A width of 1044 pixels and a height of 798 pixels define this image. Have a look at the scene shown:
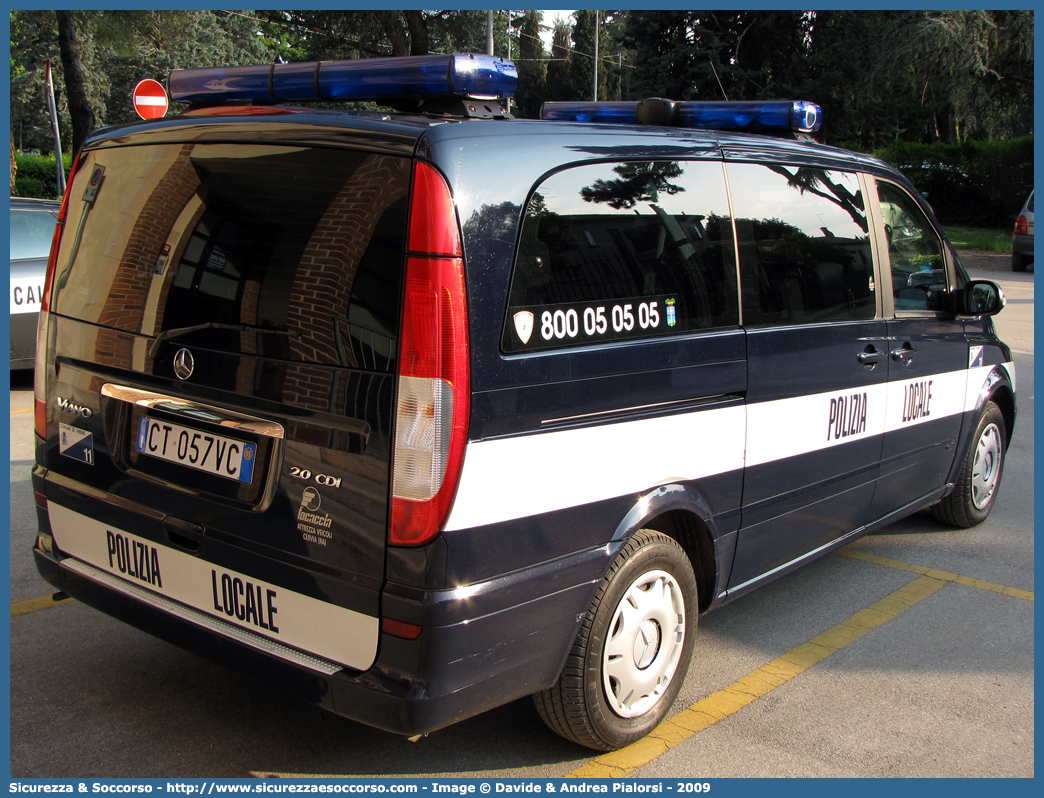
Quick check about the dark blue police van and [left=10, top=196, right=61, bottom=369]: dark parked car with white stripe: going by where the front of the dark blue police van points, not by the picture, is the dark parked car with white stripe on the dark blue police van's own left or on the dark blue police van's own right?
on the dark blue police van's own left

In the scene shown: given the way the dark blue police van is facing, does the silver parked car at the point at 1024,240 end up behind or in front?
in front

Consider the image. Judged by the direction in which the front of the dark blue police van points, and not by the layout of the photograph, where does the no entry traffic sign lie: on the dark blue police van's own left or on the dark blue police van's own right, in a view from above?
on the dark blue police van's own left

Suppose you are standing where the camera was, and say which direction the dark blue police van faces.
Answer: facing away from the viewer and to the right of the viewer
